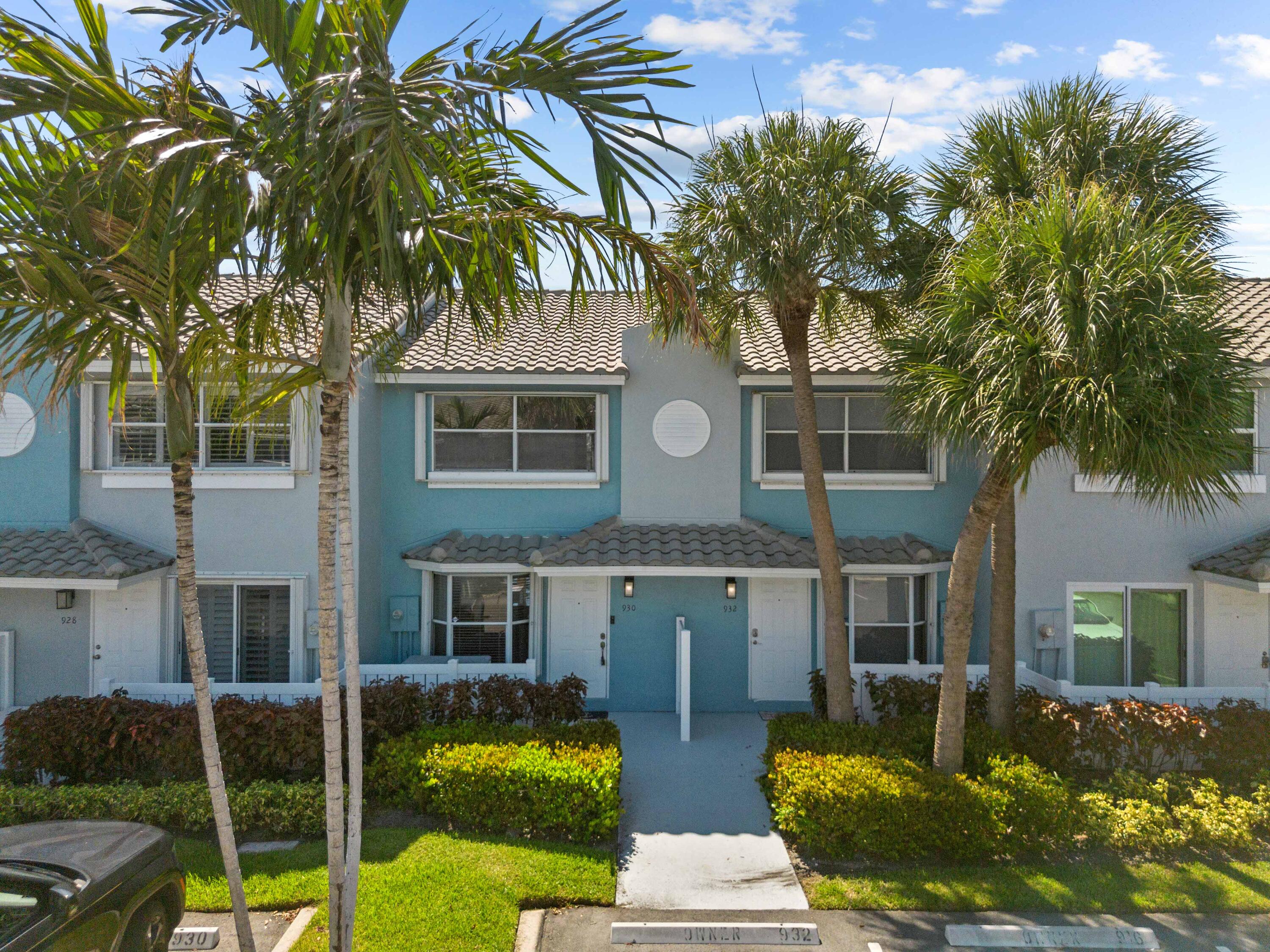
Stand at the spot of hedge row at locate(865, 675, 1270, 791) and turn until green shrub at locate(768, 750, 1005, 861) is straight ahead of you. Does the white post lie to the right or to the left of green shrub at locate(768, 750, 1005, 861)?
right

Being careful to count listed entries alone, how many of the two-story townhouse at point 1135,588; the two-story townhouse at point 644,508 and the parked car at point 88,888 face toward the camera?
2

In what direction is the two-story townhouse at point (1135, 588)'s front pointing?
toward the camera

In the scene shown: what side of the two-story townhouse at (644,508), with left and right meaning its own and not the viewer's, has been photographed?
front

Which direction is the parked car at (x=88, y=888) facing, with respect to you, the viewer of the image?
facing away from the viewer and to the right of the viewer

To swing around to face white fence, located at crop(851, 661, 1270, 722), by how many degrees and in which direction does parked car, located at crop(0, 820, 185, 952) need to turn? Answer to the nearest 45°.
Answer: approximately 45° to its right

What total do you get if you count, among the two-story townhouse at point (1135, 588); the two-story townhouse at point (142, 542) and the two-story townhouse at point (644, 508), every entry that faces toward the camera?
3

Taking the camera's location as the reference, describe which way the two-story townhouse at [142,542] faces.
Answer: facing the viewer

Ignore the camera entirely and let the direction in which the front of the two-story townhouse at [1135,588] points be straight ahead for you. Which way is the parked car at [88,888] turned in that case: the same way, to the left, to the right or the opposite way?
the opposite way

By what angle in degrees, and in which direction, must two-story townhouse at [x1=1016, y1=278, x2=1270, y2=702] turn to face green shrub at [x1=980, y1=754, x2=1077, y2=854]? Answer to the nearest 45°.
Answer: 0° — it already faces it

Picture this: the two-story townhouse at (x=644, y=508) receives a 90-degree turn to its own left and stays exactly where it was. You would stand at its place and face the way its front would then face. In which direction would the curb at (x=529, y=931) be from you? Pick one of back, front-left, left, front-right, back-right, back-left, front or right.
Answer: right

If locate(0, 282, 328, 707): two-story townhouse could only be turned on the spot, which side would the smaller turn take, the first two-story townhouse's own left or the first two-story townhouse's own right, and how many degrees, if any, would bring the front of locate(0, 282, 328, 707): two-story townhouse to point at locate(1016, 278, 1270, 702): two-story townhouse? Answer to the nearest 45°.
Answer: approximately 45° to the first two-story townhouse's own left

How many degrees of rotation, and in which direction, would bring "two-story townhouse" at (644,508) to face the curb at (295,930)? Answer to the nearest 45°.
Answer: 0° — it already faces it

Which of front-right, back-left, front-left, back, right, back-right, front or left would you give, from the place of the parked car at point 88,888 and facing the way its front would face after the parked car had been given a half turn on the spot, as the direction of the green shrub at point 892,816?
back-left

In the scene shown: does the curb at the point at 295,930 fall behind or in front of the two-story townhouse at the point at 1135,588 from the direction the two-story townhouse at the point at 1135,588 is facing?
in front
